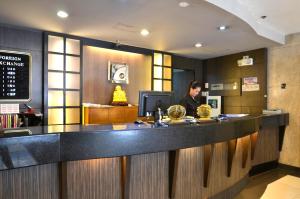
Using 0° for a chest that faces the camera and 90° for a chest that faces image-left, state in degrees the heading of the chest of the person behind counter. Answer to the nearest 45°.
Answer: approximately 315°

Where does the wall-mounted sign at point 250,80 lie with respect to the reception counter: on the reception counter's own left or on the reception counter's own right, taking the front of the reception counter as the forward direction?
on the reception counter's own left

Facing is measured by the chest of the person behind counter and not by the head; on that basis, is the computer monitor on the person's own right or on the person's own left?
on the person's own right

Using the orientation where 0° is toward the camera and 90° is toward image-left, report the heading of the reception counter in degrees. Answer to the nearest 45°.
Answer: approximately 315°

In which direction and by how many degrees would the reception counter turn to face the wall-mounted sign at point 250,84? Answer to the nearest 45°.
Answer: approximately 90° to its left

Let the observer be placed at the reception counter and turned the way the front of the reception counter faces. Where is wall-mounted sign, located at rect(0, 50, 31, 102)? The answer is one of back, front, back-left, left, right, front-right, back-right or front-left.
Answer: back
